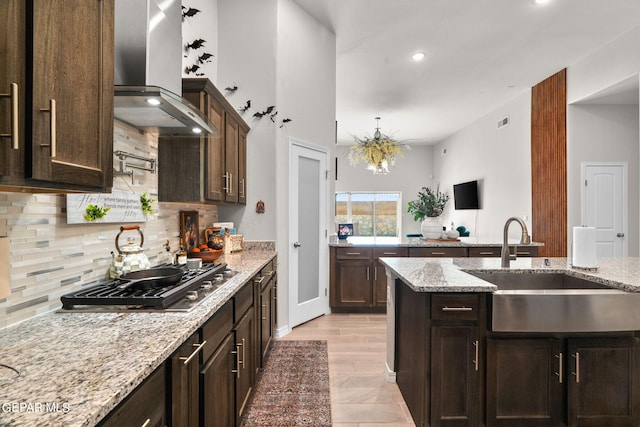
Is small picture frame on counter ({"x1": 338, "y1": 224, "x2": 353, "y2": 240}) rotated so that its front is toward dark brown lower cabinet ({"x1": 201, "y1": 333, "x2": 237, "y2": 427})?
yes

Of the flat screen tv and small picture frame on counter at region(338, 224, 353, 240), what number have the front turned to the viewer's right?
0

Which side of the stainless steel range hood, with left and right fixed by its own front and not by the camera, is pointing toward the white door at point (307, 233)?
left

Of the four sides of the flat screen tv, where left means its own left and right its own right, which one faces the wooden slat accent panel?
left

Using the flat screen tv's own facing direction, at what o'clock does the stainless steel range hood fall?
The stainless steel range hood is roughly at 11 o'clock from the flat screen tv.

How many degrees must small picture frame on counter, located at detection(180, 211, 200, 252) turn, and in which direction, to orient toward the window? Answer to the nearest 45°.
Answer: approximately 90° to its left

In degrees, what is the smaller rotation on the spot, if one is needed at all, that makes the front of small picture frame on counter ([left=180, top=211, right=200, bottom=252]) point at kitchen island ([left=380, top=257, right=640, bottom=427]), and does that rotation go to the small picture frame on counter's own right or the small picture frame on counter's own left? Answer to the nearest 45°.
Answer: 0° — it already faces it

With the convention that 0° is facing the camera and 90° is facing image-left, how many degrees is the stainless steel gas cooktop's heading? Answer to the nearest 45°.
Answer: approximately 315°

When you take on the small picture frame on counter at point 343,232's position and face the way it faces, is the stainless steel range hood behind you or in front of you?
in front

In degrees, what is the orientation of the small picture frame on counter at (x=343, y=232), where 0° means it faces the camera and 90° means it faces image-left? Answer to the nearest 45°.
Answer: approximately 0°

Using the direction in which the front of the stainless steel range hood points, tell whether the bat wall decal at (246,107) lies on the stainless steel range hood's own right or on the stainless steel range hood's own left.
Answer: on the stainless steel range hood's own left

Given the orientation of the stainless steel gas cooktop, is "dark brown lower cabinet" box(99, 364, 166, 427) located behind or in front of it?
in front
